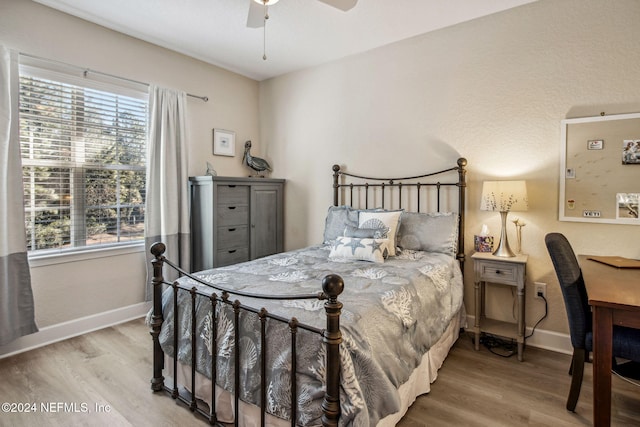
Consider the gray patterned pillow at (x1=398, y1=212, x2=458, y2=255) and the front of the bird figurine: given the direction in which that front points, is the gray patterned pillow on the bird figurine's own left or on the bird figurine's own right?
on the bird figurine's own left

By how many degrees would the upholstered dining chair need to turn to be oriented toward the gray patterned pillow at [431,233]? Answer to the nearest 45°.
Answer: approximately 135° to its left

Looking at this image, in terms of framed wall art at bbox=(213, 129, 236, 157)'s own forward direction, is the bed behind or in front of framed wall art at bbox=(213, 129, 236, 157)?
in front

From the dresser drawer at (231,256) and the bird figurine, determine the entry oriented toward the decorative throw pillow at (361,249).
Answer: the dresser drawer

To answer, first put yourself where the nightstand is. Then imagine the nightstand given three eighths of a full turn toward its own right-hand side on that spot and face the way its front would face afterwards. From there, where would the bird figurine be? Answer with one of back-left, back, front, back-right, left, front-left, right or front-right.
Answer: left

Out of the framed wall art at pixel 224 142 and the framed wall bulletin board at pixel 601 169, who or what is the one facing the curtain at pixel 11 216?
the framed wall bulletin board at pixel 601 169

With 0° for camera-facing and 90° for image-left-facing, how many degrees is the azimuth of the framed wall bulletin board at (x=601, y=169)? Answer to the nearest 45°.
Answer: approximately 45°

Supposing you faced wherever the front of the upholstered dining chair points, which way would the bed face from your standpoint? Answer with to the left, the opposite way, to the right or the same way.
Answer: to the right

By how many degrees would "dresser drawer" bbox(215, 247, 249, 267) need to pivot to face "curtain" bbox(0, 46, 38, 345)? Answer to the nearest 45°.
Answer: approximately 90° to its right

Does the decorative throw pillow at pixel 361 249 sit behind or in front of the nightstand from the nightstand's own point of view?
in front

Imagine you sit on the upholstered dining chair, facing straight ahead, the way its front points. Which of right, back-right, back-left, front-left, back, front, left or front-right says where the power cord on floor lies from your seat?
back-left

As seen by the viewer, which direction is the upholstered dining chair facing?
to the viewer's right

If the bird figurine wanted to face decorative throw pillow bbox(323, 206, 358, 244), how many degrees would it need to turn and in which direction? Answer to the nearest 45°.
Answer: approximately 135° to its left
